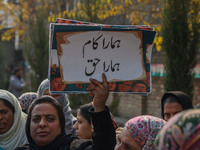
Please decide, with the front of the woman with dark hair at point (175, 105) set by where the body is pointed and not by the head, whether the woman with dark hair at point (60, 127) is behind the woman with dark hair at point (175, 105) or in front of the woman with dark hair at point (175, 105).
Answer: in front

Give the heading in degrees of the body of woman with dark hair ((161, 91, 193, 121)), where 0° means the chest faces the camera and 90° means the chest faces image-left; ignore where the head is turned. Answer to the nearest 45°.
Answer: approximately 45°

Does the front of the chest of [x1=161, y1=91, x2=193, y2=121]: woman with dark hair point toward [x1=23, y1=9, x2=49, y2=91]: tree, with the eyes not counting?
no

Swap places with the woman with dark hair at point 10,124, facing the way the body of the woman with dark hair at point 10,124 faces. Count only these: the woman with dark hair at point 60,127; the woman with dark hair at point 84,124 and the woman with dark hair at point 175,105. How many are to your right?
0

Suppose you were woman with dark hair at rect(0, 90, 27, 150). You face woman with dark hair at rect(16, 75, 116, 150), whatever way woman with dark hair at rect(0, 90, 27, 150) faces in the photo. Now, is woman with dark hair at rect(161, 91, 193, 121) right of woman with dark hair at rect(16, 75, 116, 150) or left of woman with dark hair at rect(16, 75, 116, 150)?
left

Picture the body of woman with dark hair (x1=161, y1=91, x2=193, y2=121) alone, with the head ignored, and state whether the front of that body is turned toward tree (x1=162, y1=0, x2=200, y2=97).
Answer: no

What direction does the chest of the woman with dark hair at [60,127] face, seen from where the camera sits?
toward the camera

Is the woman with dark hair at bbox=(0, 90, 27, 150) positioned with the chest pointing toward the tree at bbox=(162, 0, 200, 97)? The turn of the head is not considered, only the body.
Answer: no

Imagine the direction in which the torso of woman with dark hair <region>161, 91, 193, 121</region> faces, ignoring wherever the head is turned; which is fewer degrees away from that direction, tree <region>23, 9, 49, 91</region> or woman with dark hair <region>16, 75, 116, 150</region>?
the woman with dark hair

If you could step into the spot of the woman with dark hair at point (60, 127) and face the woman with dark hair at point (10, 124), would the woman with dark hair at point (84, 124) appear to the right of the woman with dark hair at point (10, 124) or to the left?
right

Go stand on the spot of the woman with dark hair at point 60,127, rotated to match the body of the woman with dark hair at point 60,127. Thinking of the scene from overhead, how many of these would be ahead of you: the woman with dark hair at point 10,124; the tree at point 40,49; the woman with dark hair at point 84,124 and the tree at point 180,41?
0

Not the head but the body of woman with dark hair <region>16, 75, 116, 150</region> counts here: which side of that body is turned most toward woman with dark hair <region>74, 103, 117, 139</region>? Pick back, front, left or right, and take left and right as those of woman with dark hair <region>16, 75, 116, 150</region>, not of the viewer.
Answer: back

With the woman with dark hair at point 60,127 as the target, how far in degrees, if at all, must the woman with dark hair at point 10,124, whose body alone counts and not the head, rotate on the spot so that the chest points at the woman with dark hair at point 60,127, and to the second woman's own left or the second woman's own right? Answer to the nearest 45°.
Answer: approximately 90° to the second woman's own left

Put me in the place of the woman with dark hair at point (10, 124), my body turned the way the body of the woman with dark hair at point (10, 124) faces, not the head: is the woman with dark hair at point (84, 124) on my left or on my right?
on my left
